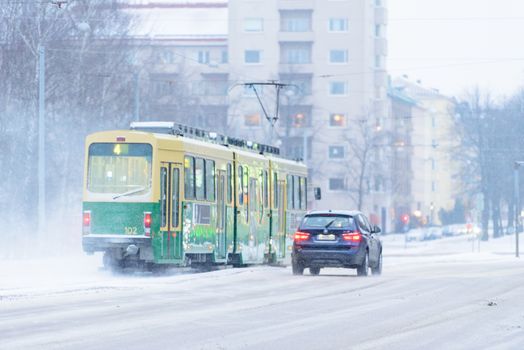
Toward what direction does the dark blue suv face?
away from the camera

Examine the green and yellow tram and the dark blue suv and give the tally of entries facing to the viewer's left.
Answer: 0

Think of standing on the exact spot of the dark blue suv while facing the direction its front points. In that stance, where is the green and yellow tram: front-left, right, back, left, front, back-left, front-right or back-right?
left

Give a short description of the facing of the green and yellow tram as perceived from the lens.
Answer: facing away from the viewer and to the right of the viewer
